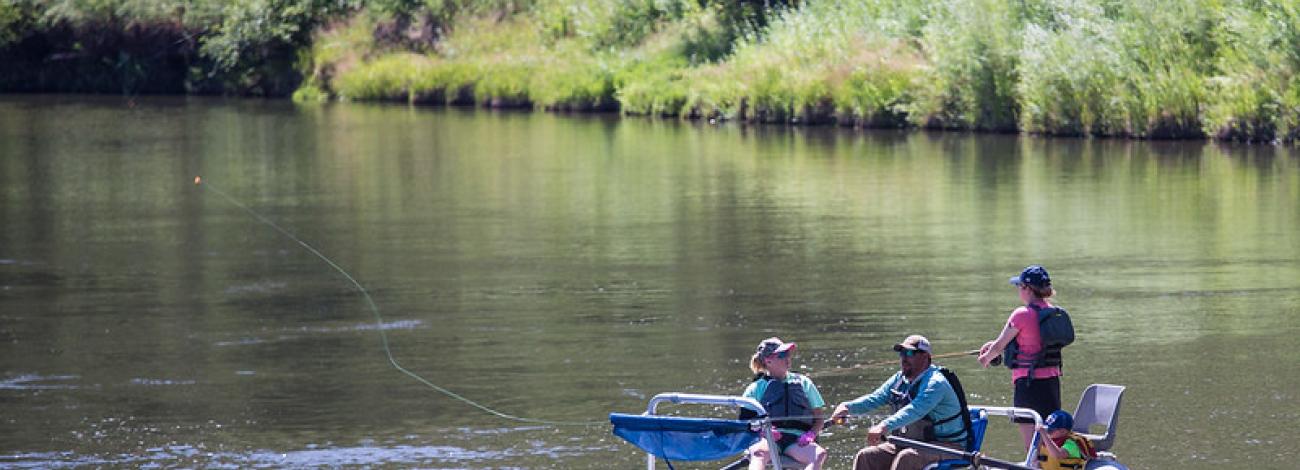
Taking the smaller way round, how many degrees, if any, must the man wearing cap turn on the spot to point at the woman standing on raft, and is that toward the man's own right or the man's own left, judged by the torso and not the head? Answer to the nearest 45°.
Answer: approximately 180°

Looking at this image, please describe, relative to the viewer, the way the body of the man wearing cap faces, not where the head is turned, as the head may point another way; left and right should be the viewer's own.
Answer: facing the viewer and to the left of the viewer

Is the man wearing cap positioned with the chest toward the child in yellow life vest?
no

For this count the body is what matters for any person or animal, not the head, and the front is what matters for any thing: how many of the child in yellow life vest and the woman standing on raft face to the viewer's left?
2

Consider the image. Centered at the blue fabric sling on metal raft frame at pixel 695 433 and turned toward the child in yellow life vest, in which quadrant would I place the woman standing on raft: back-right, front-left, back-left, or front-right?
front-left

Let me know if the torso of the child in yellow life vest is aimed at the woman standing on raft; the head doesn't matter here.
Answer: no

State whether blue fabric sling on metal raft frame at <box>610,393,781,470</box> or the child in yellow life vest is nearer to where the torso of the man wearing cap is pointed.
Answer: the blue fabric sling on metal raft frame

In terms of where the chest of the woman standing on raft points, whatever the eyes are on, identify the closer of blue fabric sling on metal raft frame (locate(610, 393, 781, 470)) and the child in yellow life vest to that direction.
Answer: the blue fabric sling on metal raft frame

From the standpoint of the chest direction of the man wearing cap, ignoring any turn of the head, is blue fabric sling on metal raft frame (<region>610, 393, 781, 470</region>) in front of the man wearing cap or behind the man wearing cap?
in front

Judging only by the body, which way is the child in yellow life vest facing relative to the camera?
to the viewer's left

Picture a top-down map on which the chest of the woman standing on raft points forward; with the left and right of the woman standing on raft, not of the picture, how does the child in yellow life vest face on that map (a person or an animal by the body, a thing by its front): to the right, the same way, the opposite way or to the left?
the same way

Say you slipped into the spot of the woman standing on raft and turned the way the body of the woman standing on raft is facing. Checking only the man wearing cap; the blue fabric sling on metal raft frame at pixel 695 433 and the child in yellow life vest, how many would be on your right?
0

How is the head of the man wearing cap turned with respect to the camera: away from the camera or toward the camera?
toward the camera

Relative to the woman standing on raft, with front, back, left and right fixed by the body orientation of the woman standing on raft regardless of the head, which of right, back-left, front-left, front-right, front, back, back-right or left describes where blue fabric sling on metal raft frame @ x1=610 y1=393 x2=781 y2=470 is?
front-left

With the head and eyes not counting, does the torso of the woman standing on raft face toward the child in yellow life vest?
no

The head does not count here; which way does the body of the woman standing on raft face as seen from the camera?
to the viewer's left
